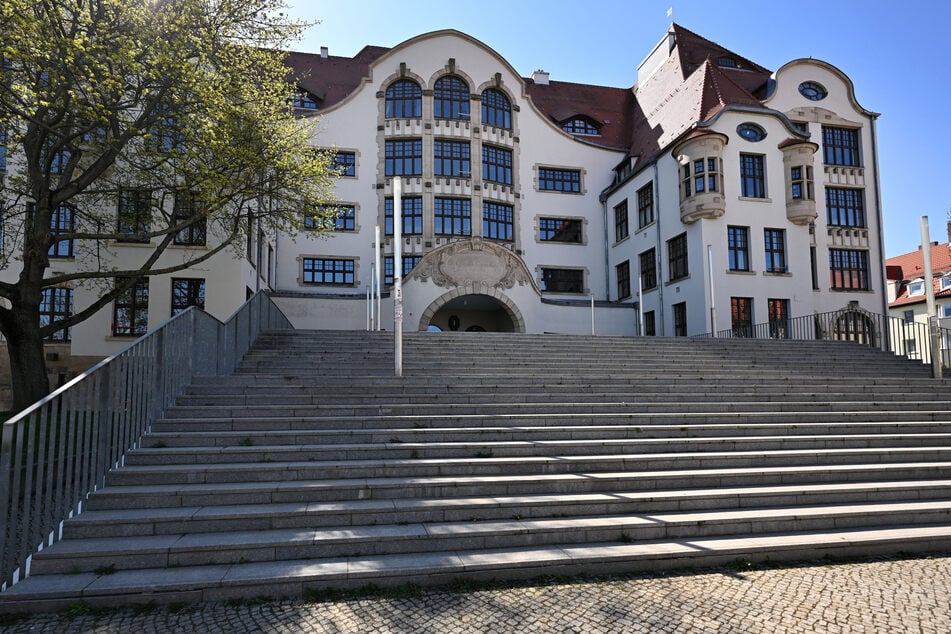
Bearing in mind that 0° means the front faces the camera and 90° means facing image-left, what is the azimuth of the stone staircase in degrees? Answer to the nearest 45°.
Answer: approximately 0°

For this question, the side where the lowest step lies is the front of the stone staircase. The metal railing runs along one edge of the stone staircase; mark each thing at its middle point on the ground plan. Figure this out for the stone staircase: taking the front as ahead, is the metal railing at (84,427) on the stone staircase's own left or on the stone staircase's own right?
on the stone staircase's own right
